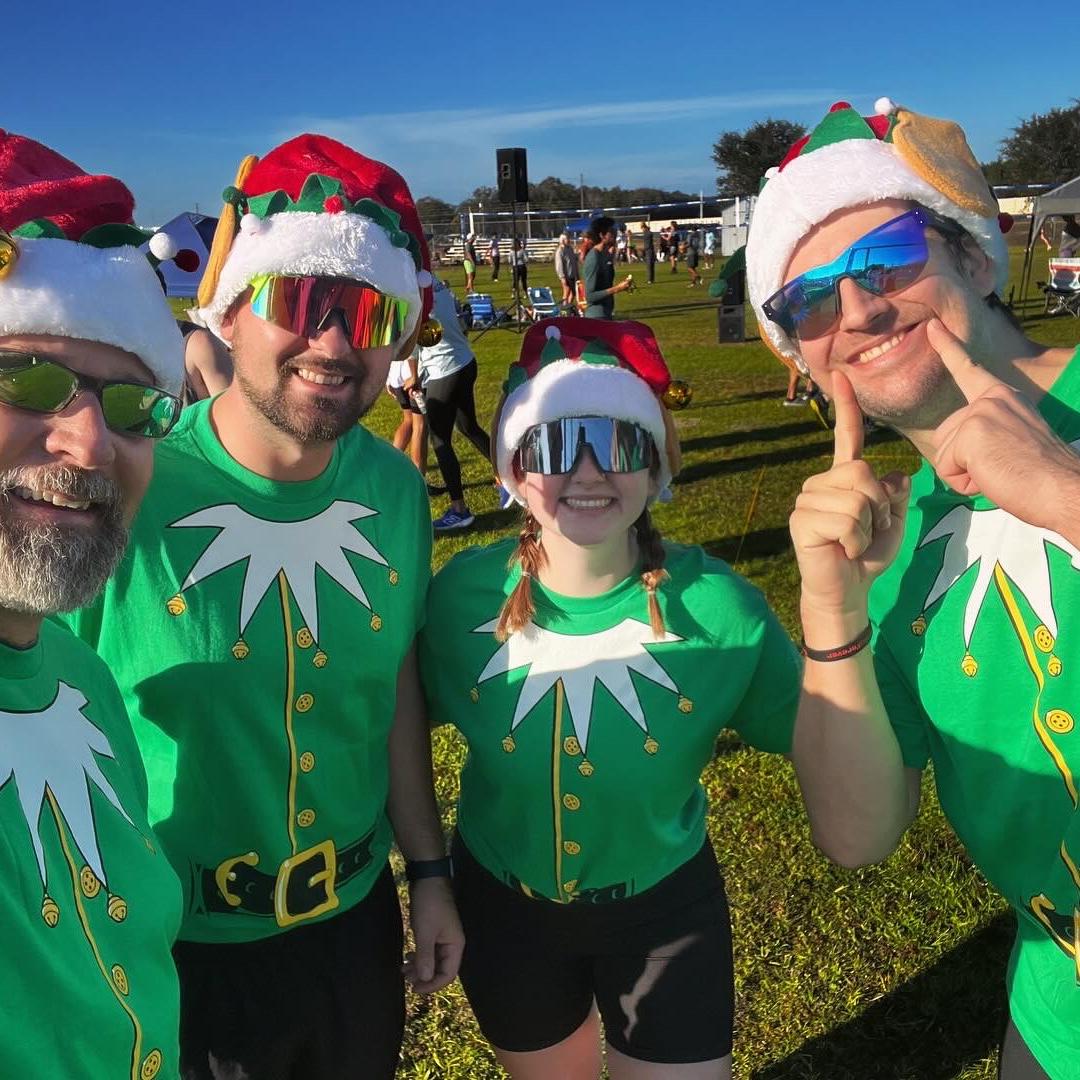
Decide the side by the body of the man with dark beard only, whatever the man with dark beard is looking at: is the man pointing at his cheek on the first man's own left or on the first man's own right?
on the first man's own left

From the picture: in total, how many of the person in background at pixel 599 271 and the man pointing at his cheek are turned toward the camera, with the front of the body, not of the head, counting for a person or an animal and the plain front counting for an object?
1

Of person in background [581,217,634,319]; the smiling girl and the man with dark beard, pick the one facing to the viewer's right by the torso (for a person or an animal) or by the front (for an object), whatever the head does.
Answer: the person in background

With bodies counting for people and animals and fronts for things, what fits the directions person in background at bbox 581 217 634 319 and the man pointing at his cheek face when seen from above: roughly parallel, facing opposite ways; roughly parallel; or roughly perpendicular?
roughly perpendicular

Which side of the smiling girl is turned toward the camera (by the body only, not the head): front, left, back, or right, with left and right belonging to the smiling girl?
front

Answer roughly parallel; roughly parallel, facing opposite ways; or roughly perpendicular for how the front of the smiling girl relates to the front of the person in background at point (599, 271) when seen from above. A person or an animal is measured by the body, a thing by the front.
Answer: roughly perpendicular

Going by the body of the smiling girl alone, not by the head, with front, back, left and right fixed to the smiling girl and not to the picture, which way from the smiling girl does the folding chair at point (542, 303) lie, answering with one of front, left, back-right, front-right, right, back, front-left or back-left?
back

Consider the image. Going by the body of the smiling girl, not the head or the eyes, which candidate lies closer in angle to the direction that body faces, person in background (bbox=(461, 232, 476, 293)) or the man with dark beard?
the man with dark beard

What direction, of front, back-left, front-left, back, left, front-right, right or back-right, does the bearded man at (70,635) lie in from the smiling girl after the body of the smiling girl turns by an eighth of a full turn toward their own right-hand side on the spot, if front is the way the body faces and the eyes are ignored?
front

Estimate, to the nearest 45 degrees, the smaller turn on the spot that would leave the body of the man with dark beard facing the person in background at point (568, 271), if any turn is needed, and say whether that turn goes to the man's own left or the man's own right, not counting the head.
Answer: approximately 180°

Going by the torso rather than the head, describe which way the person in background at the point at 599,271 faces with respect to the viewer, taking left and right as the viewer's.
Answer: facing to the right of the viewer

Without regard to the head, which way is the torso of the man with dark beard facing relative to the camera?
toward the camera

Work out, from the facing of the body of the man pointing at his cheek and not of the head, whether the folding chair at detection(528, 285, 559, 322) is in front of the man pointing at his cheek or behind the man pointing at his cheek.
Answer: behind

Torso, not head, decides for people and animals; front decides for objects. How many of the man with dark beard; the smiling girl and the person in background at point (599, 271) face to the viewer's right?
1

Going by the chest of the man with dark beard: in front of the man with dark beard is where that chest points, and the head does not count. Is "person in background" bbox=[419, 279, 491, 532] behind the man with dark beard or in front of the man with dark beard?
behind
